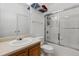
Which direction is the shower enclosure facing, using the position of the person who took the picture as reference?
facing the viewer and to the left of the viewer
